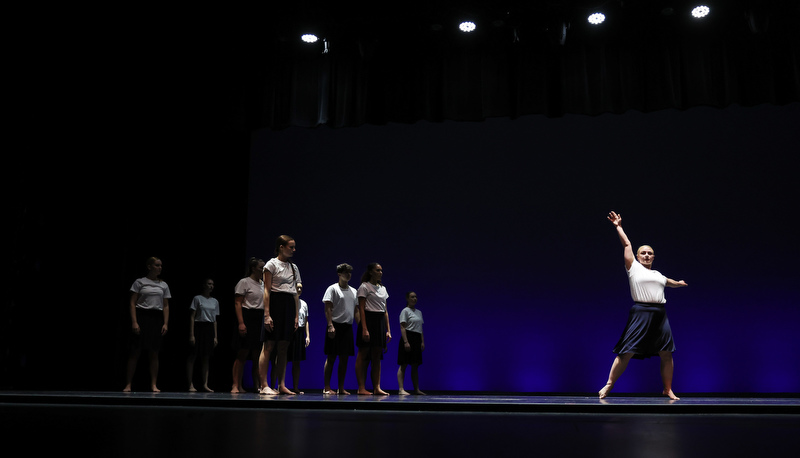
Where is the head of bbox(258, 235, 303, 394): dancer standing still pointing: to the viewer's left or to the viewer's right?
to the viewer's right

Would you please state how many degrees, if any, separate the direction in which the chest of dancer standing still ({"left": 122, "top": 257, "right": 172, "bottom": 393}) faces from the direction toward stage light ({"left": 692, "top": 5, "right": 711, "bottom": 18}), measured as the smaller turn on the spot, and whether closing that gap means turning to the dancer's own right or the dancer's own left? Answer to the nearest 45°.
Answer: approximately 45° to the dancer's own left

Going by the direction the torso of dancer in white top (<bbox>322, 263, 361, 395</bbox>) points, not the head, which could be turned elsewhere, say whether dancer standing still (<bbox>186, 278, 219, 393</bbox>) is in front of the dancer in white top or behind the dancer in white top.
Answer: behind

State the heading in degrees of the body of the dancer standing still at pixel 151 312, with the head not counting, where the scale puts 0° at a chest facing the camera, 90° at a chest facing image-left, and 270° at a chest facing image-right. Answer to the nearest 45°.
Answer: approximately 0°

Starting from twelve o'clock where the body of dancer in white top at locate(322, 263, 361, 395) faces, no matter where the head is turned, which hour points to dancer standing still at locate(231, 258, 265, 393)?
The dancer standing still is roughly at 4 o'clock from the dancer in white top.
